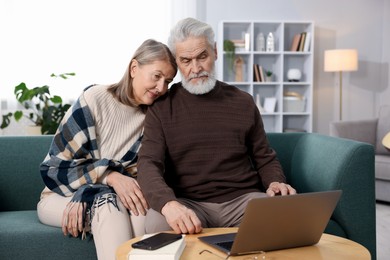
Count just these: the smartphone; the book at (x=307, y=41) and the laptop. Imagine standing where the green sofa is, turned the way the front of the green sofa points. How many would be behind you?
1

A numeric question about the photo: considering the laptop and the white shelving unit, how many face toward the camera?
1

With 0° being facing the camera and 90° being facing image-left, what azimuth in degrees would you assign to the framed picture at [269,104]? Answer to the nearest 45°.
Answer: approximately 0°

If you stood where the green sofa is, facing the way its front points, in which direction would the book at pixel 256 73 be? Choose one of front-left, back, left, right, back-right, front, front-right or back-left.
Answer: back

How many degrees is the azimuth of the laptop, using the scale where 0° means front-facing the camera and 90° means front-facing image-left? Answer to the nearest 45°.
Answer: approximately 135°

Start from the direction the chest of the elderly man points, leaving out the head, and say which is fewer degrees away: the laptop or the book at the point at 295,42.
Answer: the laptop

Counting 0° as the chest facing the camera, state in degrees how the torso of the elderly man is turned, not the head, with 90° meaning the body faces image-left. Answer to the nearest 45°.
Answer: approximately 0°

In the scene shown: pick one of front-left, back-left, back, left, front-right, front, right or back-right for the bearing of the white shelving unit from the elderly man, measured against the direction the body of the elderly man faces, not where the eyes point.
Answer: back

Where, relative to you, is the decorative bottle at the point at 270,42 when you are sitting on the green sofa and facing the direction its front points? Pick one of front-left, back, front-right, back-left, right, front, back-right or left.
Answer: back
